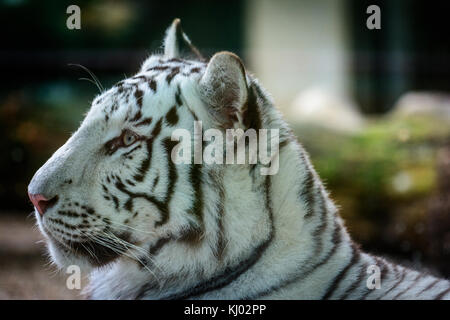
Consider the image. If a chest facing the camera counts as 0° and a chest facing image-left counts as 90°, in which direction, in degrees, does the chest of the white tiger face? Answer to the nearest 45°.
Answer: approximately 90°
